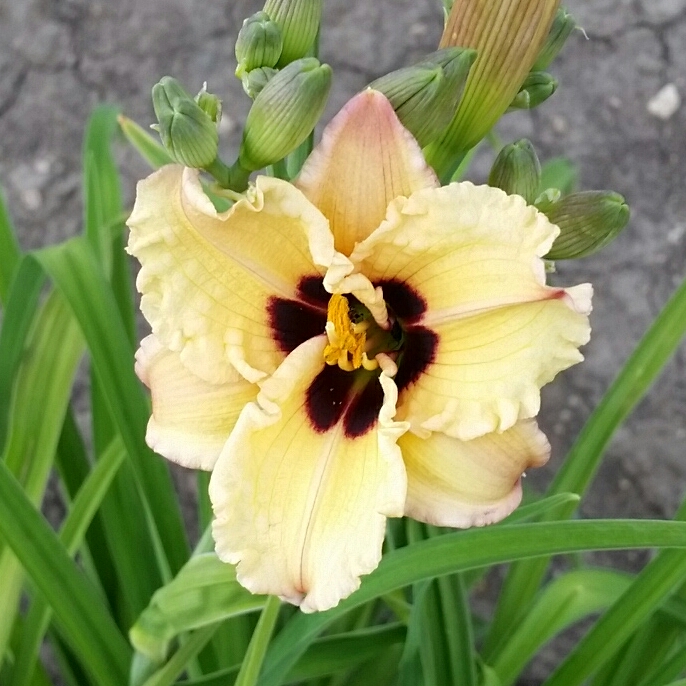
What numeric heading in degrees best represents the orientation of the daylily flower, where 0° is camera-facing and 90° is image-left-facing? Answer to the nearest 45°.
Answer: approximately 0°
